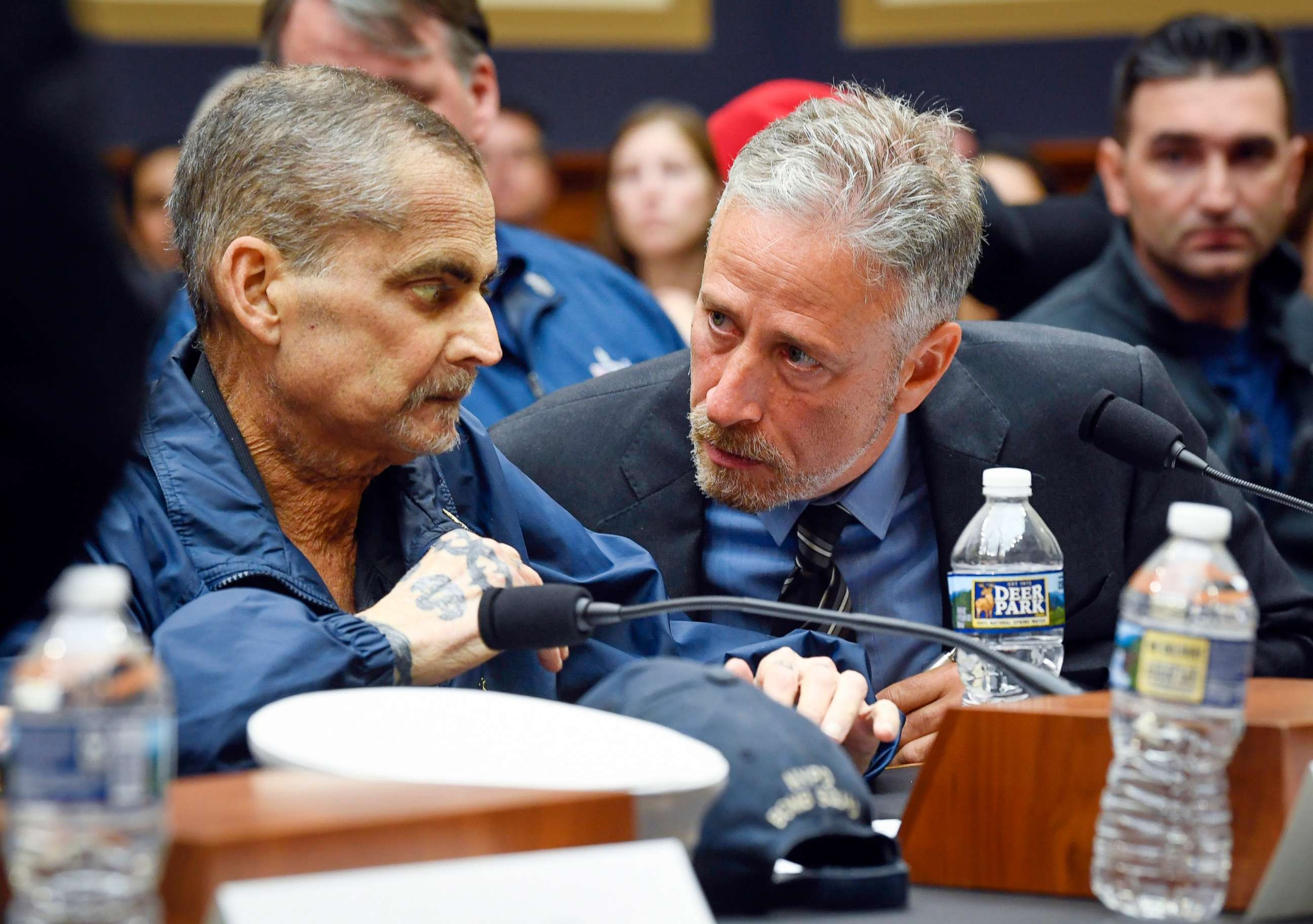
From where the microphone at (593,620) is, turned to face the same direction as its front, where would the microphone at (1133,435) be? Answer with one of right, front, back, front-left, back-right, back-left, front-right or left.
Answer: back-right

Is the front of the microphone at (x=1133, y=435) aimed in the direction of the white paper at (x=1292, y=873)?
no

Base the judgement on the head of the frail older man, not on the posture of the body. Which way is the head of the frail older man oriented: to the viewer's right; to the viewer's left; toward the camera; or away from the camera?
to the viewer's right

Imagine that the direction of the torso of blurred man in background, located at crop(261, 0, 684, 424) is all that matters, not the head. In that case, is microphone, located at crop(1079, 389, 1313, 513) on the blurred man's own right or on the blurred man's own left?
on the blurred man's own left

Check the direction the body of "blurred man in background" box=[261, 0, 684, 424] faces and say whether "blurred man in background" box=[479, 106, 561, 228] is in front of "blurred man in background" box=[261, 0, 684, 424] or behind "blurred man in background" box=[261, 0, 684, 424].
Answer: behind

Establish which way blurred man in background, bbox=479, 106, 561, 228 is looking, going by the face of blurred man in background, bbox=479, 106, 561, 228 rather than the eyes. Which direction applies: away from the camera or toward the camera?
toward the camera

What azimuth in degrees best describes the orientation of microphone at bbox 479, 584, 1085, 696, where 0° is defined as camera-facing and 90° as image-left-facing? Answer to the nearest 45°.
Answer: approximately 90°

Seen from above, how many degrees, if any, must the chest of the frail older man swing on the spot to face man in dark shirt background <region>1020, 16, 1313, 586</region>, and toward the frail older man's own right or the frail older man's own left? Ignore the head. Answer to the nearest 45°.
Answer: approximately 90° to the frail older man's own left

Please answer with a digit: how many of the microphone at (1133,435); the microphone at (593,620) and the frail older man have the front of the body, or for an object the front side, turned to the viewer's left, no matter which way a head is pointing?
2

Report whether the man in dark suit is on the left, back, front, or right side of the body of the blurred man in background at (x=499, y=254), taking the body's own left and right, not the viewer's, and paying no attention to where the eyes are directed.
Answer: front

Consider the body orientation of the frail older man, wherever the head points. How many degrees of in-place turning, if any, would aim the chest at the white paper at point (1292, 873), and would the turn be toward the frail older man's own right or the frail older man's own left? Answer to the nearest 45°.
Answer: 0° — they already face it

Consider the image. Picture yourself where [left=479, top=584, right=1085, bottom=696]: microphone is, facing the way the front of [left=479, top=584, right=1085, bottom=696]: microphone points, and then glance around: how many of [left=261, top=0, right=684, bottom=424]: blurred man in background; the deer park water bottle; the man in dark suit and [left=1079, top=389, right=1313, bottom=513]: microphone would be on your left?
0

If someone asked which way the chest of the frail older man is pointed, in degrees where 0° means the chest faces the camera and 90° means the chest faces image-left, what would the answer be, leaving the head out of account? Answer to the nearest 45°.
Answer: approximately 315°

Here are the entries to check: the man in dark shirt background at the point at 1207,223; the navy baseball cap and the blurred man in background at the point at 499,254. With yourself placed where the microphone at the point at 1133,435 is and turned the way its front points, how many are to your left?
1

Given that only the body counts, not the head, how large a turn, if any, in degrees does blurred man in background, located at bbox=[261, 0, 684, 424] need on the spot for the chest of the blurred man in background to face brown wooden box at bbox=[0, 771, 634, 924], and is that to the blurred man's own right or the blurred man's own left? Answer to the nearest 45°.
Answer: approximately 45° to the blurred man's own left

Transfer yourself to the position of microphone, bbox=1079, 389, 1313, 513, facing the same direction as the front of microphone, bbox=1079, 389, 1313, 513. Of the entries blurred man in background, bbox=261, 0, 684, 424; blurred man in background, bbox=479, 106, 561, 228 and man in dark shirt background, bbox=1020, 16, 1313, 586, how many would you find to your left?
0

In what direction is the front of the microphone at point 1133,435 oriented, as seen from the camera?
facing to the left of the viewer
